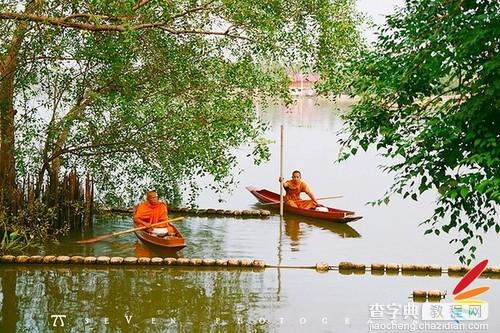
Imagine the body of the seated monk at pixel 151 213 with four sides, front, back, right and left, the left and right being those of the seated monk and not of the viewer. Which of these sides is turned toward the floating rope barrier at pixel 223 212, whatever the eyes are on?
left

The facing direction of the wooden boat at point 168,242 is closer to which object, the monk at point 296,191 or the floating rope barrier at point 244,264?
the floating rope barrier

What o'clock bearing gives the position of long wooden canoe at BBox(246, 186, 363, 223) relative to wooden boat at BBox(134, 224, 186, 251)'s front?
The long wooden canoe is roughly at 9 o'clock from the wooden boat.

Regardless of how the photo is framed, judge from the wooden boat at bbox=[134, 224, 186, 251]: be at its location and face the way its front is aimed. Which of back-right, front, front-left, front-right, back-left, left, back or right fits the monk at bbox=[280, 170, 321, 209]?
left

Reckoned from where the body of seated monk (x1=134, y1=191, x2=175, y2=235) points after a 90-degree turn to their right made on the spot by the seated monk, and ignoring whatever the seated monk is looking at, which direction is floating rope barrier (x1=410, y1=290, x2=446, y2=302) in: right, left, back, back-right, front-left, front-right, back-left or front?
left

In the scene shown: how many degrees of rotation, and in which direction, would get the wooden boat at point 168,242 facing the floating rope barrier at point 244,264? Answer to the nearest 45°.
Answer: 0° — it already faces it

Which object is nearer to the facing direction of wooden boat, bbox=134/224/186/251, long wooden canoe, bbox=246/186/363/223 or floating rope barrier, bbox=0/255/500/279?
the floating rope barrier

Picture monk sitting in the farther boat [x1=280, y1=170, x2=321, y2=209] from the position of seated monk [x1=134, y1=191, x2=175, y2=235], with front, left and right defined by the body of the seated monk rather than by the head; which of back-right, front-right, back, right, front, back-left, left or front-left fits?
left

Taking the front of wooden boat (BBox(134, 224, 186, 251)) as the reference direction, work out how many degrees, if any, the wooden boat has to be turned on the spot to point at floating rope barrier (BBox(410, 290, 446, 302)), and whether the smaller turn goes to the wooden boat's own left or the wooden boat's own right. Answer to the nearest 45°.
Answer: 0° — it already faces it

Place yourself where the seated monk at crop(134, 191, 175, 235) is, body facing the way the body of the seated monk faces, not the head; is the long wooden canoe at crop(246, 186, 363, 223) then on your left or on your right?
on your left

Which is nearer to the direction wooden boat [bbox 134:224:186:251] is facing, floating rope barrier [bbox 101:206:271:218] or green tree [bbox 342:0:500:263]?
the green tree

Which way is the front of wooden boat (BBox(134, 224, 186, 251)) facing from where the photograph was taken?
facing the viewer and to the right of the viewer

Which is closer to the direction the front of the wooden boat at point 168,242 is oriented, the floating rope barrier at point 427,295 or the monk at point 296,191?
the floating rope barrier
